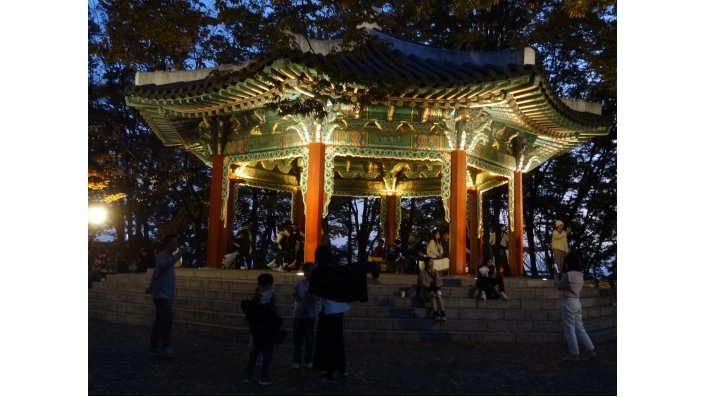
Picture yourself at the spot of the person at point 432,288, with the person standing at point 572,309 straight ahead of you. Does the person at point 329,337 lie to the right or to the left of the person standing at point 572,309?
right

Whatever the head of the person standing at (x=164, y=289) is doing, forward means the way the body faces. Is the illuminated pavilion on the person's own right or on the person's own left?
on the person's own left

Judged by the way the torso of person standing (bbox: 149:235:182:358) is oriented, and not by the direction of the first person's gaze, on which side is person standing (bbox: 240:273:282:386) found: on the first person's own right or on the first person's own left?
on the first person's own right

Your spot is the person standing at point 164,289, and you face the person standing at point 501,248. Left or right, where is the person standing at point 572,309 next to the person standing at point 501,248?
right

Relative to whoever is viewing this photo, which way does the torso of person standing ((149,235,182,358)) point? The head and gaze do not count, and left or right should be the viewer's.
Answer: facing to the right of the viewer

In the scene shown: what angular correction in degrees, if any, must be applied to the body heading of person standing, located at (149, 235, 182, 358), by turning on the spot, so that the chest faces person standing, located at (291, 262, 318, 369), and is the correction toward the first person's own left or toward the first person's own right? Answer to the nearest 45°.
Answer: approximately 45° to the first person's own right

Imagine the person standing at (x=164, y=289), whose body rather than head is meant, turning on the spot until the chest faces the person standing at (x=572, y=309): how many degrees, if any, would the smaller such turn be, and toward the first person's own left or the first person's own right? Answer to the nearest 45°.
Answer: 0° — they already face them
